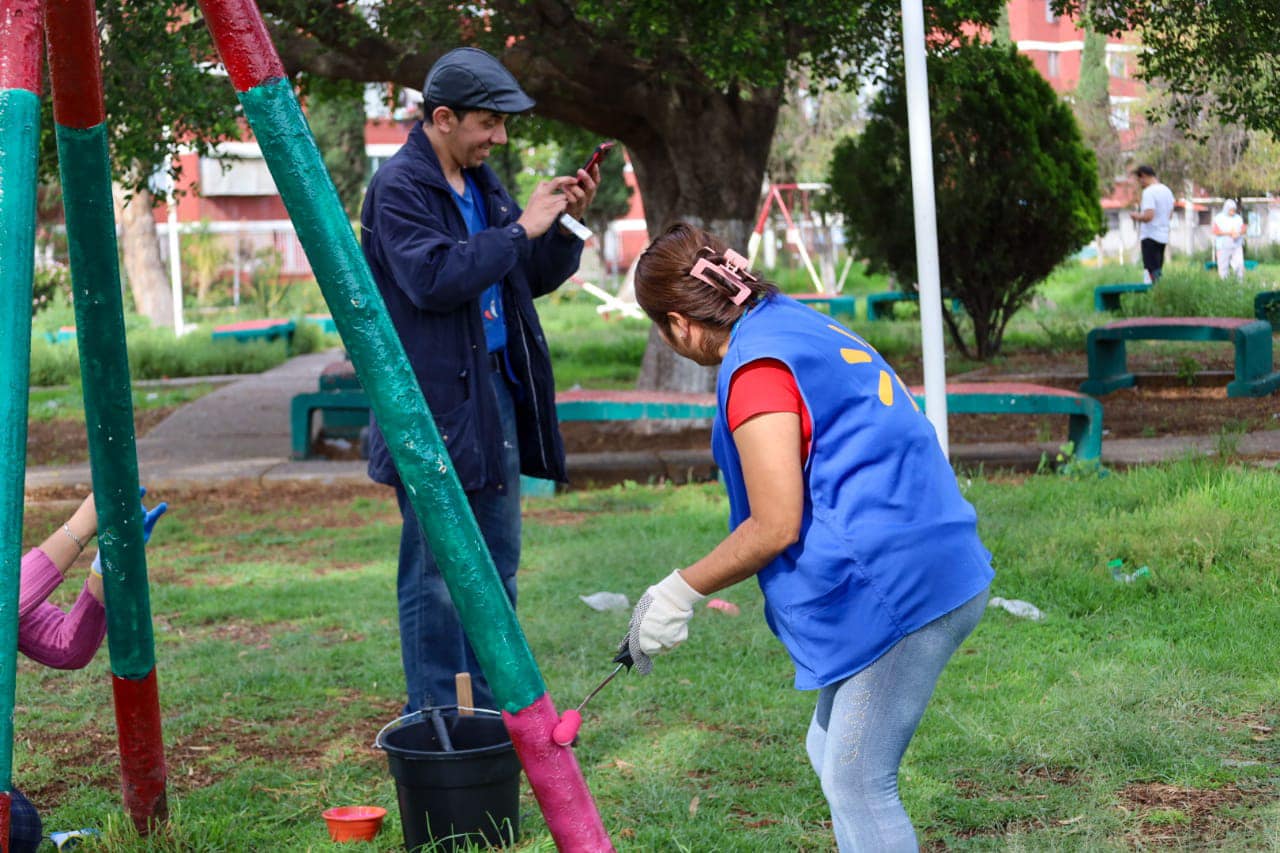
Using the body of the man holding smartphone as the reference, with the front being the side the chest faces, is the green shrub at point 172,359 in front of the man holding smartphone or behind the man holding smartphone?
behind

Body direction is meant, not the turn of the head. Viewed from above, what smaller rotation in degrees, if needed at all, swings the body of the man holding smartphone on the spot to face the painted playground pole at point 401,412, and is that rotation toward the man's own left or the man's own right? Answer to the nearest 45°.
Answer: approximately 45° to the man's own right

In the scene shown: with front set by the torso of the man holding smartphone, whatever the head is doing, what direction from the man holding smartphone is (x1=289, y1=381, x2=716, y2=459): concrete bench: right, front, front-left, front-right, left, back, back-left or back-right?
back-left

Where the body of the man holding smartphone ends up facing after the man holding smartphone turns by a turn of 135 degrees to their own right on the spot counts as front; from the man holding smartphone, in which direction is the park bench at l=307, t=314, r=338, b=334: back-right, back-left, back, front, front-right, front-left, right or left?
right

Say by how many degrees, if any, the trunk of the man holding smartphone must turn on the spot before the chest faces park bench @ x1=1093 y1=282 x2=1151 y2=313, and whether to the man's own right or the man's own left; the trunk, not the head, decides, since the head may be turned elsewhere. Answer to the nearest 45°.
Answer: approximately 90° to the man's own left

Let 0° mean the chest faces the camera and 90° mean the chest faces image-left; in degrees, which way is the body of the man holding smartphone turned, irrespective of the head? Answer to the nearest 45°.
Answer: approximately 315°

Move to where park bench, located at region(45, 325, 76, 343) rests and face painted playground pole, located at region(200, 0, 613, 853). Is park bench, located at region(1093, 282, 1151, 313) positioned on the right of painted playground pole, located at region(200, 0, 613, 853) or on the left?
left

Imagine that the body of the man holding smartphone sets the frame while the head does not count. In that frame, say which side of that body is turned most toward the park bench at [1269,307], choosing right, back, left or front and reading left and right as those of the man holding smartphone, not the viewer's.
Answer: left

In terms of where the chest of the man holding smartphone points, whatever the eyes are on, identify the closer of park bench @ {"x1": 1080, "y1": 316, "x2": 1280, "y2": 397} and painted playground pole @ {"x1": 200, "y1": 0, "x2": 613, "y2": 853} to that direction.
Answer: the painted playground pole

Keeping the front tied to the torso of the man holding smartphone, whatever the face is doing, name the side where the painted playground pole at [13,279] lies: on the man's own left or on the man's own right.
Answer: on the man's own right

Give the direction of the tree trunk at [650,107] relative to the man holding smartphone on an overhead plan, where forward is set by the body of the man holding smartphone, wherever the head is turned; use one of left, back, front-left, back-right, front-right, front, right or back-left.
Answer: back-left
